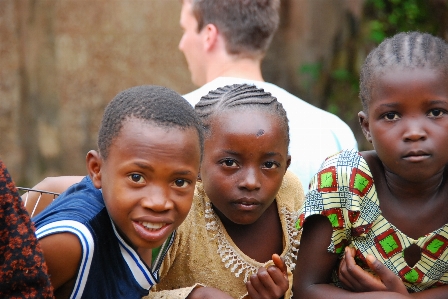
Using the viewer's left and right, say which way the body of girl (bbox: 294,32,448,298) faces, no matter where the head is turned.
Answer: facing the viewer

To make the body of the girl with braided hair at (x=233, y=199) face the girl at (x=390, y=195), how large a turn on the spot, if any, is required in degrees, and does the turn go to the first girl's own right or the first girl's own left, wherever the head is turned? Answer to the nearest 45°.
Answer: approximately 90° to the first girl's own left

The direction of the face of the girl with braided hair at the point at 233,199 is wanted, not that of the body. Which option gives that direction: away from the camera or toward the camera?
toward the camera

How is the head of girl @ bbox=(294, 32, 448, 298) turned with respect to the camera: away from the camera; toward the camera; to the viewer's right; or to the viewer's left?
toward the camera

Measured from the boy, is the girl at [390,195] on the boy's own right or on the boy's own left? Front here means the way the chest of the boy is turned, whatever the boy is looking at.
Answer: on the boy's own left

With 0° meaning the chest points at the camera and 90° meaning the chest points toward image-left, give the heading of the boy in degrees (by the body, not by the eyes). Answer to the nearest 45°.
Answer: approximately 315°

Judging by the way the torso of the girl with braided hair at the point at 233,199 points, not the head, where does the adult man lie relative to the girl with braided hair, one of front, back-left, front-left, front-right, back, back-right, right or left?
back

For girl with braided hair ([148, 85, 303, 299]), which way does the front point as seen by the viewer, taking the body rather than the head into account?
toward the camera

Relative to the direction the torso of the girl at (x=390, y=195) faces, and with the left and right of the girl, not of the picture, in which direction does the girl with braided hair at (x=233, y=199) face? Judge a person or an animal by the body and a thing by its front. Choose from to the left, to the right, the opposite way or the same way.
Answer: the same way

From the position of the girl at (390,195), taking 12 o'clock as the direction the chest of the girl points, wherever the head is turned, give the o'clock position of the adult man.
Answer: The adult man is roughly at 5 o'clock from the girl.

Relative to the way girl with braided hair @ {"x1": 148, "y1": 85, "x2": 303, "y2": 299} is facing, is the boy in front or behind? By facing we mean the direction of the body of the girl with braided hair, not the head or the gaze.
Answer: in front
